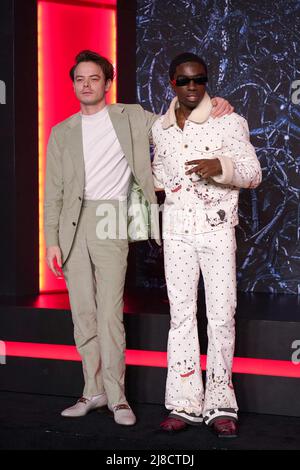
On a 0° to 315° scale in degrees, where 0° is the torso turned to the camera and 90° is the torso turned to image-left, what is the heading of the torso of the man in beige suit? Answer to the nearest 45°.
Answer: approximately 0°

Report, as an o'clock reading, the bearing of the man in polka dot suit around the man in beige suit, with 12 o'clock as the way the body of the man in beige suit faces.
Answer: The man in polka dot suit is roughly at 10 o'clock from the man in beige suit.
